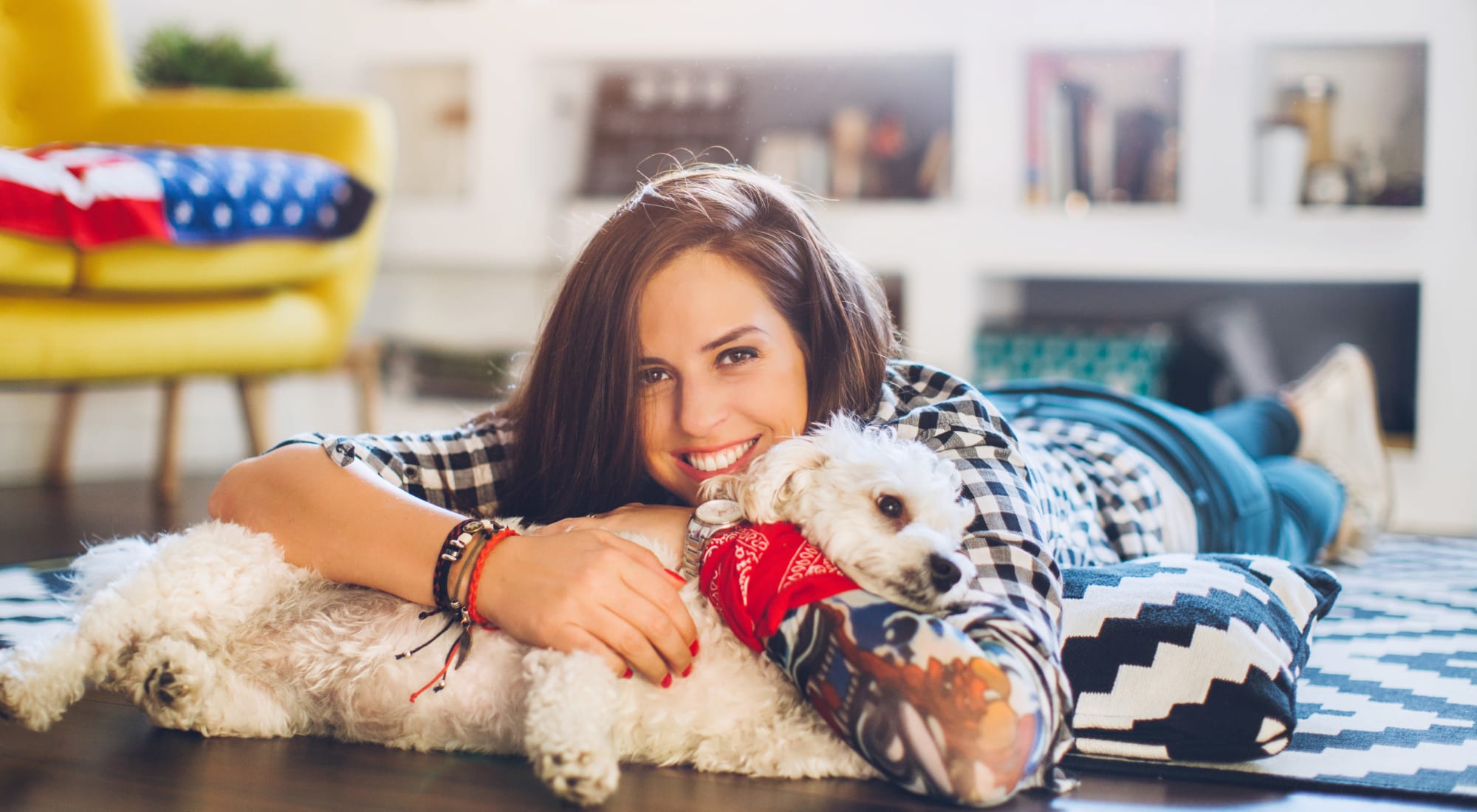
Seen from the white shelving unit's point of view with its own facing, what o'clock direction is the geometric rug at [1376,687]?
The geometric rug is roughly at 12 o'clock from the white shelving unit.

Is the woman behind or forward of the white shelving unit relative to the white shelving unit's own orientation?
forward

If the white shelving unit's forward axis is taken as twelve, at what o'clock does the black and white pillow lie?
The black and white pillow is roughly at 12 o'clock from the white shelving unit.

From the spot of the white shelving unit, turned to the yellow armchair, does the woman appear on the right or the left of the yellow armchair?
left

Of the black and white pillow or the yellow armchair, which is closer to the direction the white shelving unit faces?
the black and white pillow

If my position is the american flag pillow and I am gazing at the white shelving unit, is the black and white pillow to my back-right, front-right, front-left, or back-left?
front-right

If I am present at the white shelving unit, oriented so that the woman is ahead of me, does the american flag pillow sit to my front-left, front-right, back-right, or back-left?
front-right

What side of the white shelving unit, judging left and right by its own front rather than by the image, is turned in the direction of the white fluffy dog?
front

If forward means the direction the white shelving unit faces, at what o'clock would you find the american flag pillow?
The american flag pillow is roughly at 2 o'clock from the white shelving unit.

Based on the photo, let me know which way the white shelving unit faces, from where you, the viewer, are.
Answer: facing the viewer

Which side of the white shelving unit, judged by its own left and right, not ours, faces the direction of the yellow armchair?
right

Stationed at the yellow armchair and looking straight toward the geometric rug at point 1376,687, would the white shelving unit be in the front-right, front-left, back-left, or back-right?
front-left

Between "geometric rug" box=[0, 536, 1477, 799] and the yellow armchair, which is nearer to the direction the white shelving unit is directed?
the geometric rug
